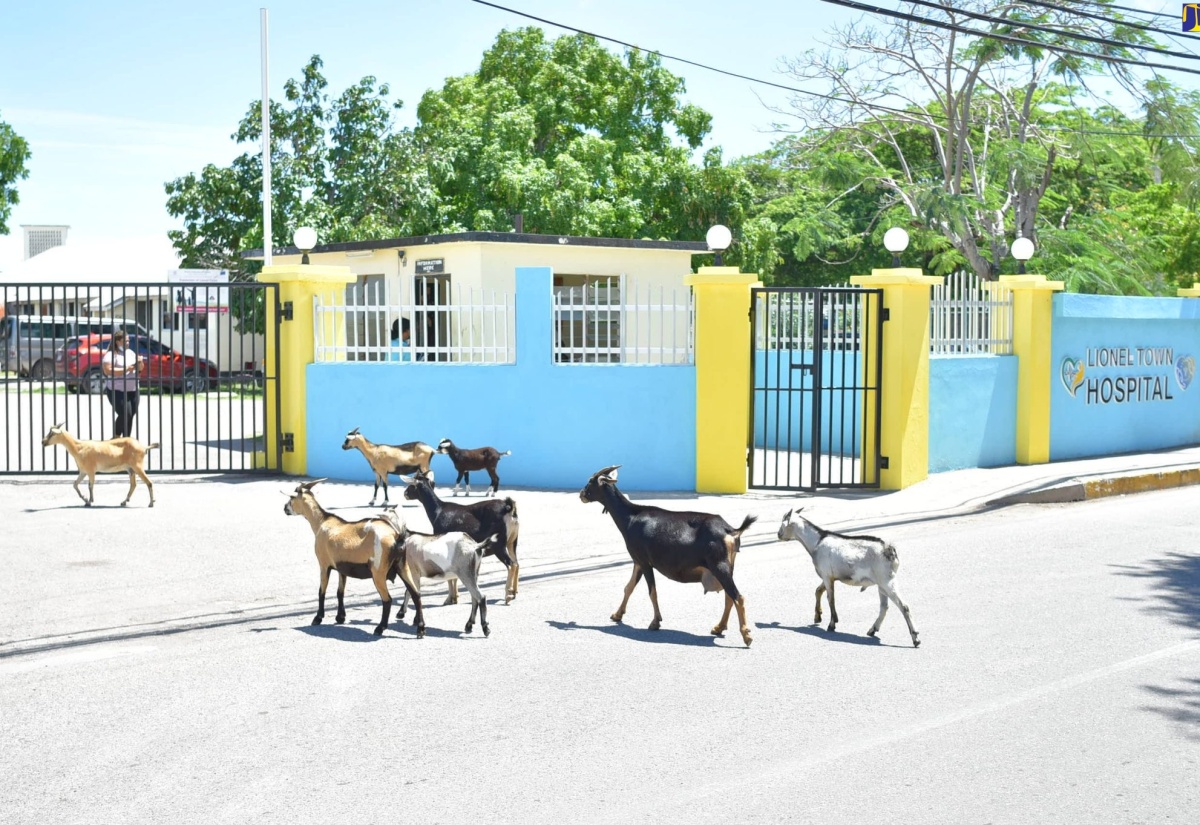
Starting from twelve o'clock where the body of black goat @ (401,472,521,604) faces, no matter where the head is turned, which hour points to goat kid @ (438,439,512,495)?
The goat kid is roughly at 3 o'clock from the black goat.

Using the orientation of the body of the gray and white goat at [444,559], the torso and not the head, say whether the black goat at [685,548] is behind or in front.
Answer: behind

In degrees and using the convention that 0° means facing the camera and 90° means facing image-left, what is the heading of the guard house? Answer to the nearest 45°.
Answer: approximately 45°

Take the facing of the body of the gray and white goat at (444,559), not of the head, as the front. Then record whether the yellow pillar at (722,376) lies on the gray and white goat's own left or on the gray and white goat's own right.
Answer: on the gray and white goat's own right

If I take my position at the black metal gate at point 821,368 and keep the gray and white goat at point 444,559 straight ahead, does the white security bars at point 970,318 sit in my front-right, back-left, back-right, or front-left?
back-left

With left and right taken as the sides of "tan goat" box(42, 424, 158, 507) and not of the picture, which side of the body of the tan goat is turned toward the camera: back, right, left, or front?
left

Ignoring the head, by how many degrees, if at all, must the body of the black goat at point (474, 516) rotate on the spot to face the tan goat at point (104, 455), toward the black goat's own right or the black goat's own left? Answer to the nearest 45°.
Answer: approximately 45° to the black goat's own right

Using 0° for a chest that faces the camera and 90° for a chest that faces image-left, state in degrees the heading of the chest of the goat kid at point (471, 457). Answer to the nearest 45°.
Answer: approximately 90°

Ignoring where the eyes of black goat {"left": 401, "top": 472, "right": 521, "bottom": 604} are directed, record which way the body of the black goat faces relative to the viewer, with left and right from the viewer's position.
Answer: facing to the left of the viewer

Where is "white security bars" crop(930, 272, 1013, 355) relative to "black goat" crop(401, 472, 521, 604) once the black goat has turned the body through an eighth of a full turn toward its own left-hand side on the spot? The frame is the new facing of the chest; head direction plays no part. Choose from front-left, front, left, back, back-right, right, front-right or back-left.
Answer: back
